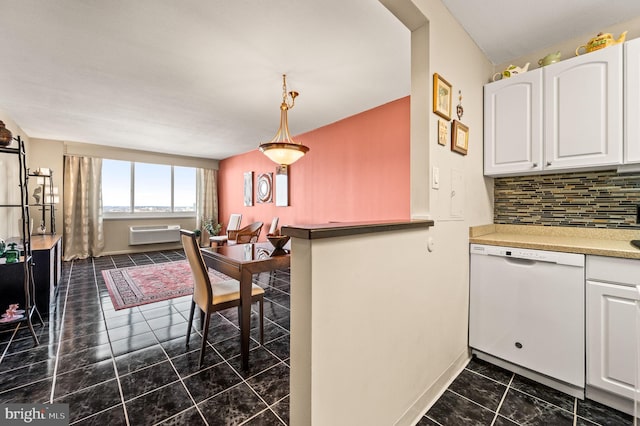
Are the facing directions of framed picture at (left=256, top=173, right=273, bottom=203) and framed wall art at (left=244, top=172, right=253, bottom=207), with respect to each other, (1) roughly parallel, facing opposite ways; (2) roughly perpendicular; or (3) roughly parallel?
roughly parallel

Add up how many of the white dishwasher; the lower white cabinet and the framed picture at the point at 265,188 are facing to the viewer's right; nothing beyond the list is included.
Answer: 0

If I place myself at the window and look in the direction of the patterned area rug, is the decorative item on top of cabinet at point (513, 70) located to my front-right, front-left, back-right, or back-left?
front-left

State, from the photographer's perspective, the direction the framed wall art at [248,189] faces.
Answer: facing the viewer and to the left of the viewer

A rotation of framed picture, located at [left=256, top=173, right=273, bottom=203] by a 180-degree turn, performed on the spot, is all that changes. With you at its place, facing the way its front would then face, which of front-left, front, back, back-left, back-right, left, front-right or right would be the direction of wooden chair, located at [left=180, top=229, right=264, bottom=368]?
back-right

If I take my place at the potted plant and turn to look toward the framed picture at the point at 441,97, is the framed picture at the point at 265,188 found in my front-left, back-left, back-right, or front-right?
front-left

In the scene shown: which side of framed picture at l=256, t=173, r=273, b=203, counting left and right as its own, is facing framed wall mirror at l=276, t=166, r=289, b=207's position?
left

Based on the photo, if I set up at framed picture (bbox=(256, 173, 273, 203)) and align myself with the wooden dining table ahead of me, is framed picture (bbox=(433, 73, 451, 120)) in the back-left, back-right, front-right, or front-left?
front-left

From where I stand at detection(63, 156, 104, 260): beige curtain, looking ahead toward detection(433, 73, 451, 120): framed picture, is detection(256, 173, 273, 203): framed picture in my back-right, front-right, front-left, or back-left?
front-left

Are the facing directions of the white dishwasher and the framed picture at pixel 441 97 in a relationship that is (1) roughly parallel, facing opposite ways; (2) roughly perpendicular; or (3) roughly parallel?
roughly perpendicular

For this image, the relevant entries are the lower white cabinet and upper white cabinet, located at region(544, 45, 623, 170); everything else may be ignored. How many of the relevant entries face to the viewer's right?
0
